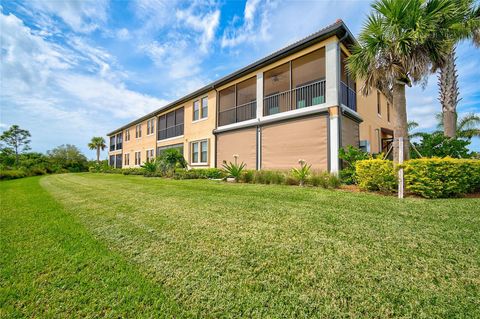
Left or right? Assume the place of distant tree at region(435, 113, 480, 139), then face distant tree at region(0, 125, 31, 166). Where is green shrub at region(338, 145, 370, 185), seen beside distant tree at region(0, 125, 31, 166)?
left

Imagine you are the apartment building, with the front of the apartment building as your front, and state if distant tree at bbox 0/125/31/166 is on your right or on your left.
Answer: on your right

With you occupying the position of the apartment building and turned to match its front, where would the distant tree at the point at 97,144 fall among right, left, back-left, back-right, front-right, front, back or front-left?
right

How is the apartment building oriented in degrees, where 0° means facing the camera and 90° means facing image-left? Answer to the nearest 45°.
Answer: approximately 45°

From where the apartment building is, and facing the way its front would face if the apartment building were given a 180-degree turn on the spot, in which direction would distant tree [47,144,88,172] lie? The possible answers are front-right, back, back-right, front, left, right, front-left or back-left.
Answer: left

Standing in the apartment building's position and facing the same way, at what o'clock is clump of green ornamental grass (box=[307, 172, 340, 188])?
The clump of green ornamental grass is roughly at 10 o'clock from the apartment building.

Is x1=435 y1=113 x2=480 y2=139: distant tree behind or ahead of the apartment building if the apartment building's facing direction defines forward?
behind

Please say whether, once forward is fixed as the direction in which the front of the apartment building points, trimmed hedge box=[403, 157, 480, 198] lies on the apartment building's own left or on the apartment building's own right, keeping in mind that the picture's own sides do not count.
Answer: on the apartment building's own left
